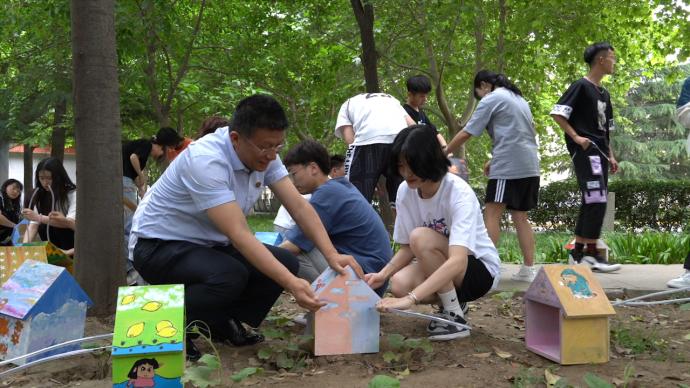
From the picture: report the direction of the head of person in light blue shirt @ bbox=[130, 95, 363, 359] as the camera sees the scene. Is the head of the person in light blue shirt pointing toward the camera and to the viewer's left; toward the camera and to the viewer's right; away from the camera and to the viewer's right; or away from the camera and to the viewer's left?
toward the camera and to the viewer's right

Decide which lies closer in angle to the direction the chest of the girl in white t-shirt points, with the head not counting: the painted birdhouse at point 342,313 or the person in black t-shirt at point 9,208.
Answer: the painted birdhouse

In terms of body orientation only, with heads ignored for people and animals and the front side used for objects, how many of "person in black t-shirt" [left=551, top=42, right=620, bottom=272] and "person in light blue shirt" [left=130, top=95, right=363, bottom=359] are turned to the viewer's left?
0

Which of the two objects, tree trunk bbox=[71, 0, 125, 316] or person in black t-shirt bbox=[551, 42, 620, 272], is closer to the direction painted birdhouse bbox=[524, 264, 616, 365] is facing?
the tree trunk

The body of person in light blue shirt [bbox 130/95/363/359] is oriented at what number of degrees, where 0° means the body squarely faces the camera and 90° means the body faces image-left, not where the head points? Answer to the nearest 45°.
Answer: approximately 315°

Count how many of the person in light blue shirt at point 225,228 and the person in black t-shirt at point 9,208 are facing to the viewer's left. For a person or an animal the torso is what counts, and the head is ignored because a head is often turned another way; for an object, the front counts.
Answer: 0

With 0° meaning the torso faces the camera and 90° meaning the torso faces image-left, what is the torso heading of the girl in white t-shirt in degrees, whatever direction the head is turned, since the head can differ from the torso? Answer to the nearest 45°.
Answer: approximately 45°

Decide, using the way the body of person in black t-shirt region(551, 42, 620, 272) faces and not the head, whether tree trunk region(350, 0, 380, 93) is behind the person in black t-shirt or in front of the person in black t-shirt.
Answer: behind
